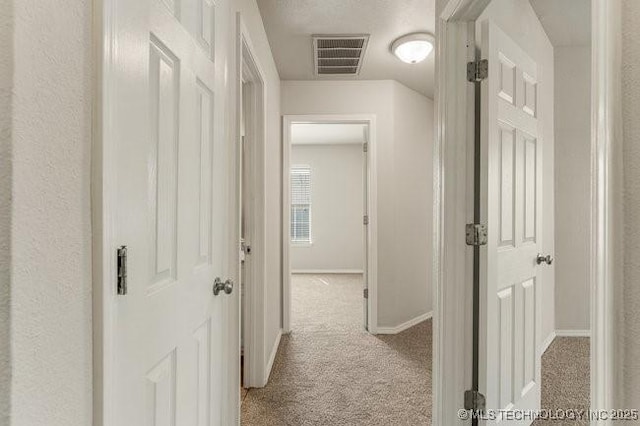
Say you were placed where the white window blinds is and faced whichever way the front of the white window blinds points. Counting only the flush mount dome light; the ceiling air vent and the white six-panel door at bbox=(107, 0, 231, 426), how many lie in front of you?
3

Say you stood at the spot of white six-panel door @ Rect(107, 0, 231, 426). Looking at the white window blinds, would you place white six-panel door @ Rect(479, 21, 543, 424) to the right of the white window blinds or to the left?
right

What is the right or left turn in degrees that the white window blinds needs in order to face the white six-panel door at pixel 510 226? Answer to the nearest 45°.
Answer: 0° — it already faces it

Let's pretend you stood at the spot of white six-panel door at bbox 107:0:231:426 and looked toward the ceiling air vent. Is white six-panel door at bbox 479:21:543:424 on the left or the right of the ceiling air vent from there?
right

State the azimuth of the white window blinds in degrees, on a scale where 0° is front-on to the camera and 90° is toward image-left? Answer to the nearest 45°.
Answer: approximately 0°

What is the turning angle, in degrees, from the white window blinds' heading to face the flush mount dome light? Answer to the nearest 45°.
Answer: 0° — it already faces it

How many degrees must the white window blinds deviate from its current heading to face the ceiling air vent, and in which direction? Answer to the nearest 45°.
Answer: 0° — it already faces it

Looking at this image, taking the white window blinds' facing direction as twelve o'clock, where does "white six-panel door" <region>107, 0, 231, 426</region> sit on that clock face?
The white six-panel door is roughly at 12 o'clock from the white window blinds.
